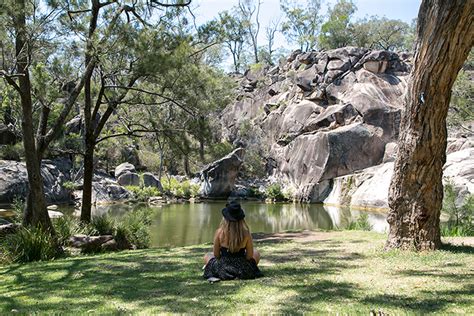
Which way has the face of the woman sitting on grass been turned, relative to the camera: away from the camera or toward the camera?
away from the camera

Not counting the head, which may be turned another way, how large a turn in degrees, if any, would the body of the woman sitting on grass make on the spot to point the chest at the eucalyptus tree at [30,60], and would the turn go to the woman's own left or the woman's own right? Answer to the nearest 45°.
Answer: approximately 45° to the woman's own left

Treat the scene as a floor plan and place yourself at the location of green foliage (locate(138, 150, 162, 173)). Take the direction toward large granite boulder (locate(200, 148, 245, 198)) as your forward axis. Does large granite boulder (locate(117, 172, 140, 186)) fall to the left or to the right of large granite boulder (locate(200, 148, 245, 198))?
right

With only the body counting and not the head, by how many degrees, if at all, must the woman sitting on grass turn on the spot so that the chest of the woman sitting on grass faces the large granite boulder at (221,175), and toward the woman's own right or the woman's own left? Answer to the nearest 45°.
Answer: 0° — they already face it

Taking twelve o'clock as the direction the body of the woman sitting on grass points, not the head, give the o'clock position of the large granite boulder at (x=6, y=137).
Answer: The large granite boulder is roughly at 11 o'clock from the woman sitting on grass.

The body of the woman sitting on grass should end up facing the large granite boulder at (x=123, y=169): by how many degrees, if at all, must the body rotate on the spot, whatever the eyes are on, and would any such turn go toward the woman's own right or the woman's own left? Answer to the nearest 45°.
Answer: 0° — they already face it

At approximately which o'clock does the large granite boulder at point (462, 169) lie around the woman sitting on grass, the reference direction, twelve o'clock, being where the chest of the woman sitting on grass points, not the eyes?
The large granite boulder is roughly at 1 o'clock from the woman sitting on grass.

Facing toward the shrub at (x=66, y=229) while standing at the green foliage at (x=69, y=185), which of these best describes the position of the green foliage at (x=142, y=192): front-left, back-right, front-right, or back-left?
back-left

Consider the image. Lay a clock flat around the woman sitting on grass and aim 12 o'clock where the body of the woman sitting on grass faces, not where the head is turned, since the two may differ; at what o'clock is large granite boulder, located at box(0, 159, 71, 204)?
The large granite boulder is roughly at 11 o'clock from the woman sitting on grass.

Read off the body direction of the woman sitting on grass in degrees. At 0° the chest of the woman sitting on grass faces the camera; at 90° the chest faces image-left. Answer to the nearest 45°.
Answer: approximately 180°
